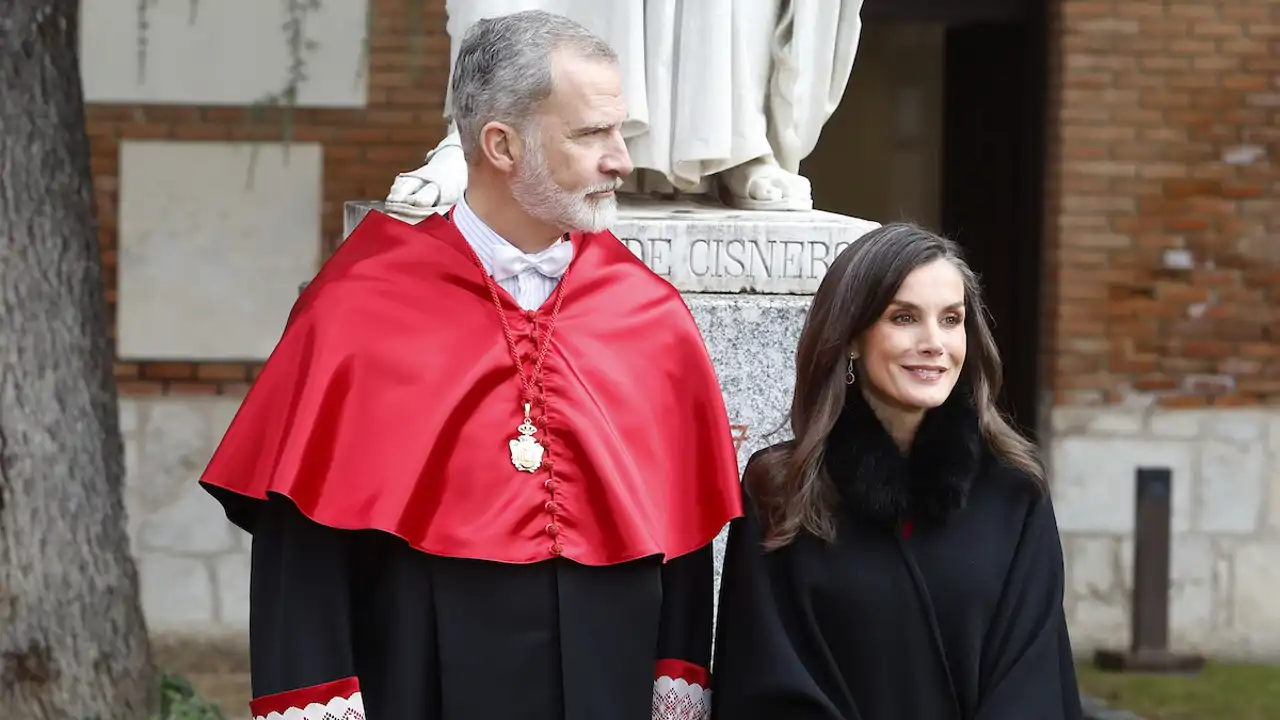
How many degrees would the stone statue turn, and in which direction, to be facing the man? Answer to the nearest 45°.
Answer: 0° — it already faces them

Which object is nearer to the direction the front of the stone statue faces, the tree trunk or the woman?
the woman

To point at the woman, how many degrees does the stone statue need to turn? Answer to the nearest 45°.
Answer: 0° — it already faces them

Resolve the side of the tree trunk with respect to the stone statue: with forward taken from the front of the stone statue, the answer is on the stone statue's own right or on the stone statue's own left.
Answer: on the stone statue's own right

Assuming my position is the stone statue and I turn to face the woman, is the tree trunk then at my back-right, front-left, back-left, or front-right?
back-right

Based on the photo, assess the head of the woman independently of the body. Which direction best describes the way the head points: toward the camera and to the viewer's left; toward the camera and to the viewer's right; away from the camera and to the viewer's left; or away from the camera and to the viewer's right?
toward the camera and to the viewer's right

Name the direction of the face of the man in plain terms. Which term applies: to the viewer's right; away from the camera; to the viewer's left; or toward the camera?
to the viewer's right

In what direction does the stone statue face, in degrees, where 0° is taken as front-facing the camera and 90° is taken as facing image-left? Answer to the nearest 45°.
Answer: approximately 0°
